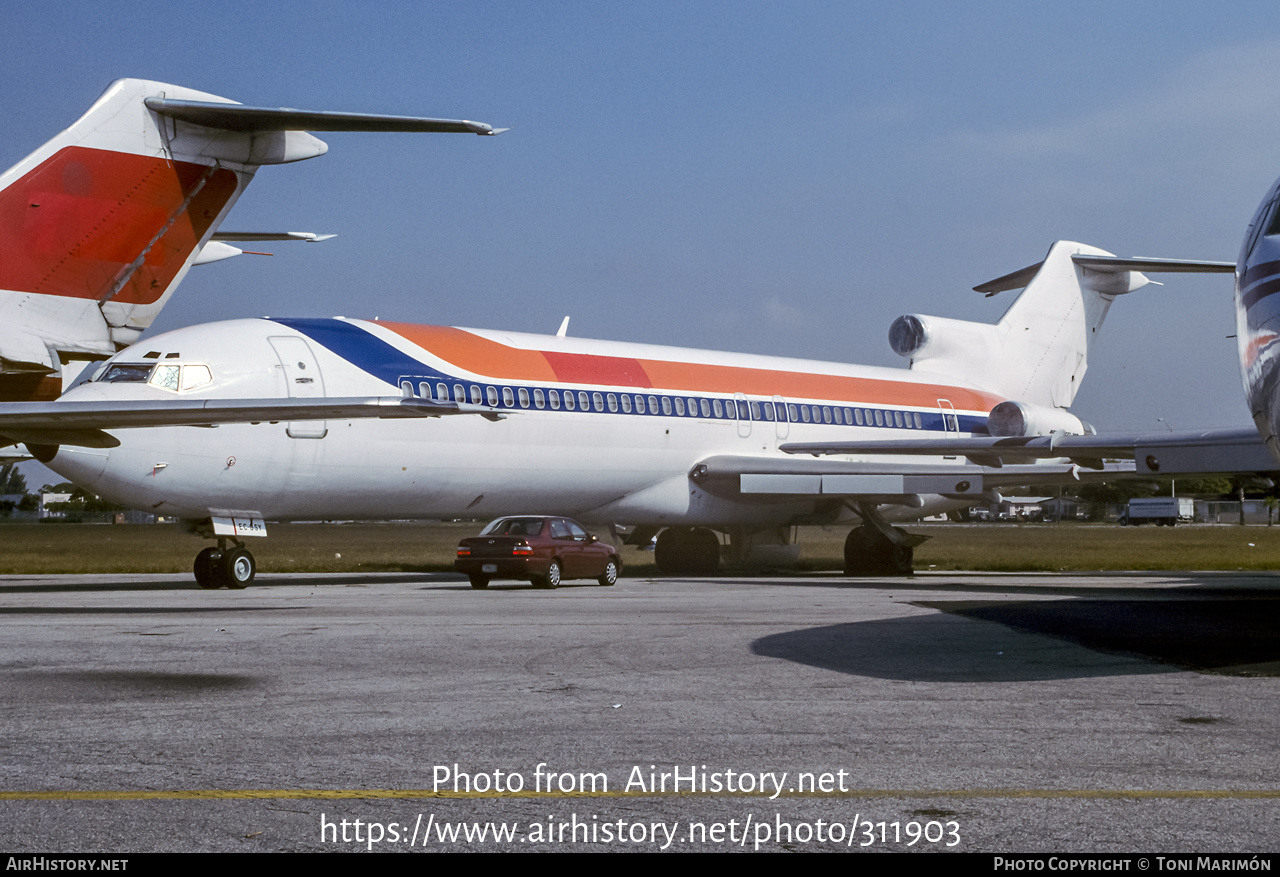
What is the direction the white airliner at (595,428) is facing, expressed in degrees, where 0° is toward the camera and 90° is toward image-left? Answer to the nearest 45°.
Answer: approximately 45°

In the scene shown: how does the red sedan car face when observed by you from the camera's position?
facing away from the viewer and to the right of the viewer
